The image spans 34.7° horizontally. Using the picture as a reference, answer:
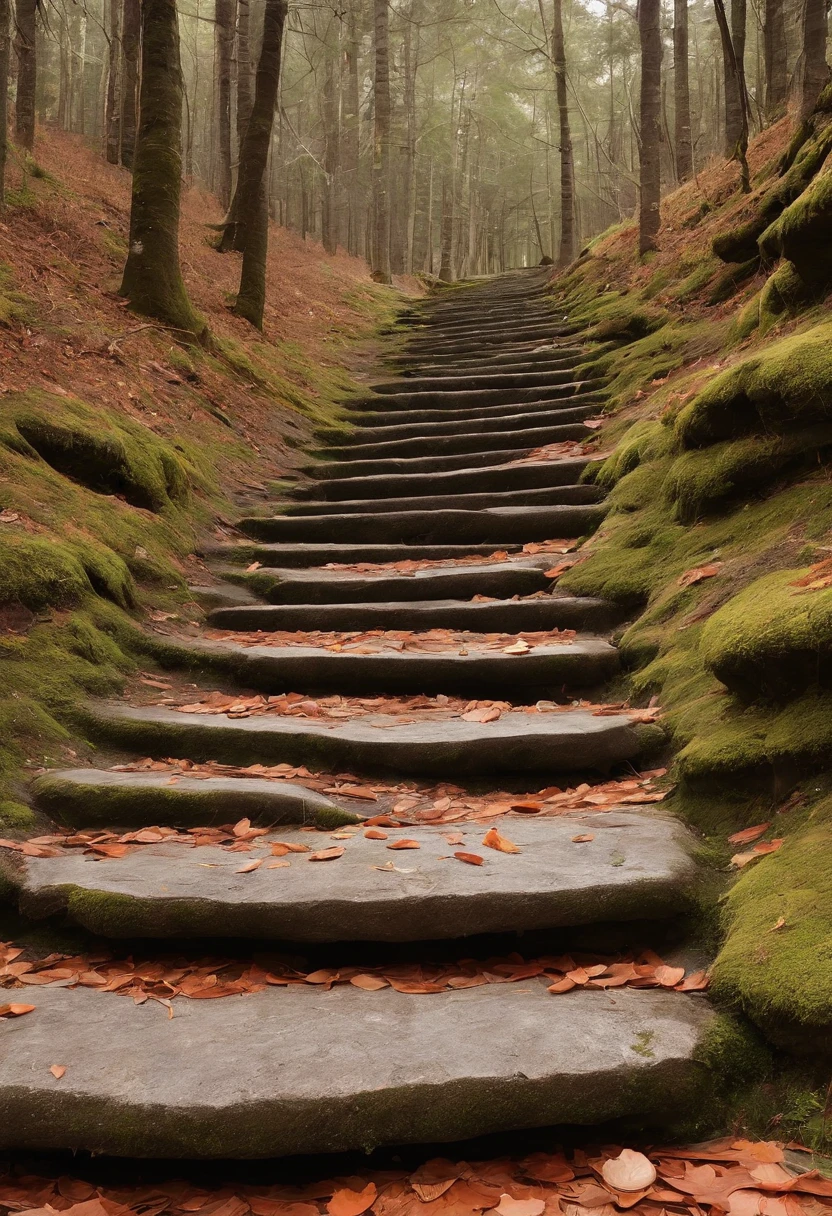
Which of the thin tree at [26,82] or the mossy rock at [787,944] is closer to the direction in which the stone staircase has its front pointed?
the mossy rock

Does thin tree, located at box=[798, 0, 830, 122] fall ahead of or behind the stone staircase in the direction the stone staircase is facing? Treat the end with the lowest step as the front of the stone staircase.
behind

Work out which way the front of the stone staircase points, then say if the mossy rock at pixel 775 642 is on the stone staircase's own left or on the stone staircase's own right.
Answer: on the stone staircase's own left

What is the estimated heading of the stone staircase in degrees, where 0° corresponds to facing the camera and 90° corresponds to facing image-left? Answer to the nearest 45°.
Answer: approximately 0°

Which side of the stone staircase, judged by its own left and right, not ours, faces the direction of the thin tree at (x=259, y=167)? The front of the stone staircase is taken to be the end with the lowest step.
back

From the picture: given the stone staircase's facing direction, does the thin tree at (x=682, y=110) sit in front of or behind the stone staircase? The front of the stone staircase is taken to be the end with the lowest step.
behind

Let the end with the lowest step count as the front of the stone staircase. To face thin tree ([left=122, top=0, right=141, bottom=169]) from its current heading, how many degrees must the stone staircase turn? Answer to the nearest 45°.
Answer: approximately 180°

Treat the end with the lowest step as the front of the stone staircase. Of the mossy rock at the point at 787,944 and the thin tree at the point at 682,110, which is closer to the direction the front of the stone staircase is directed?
the mossy rock

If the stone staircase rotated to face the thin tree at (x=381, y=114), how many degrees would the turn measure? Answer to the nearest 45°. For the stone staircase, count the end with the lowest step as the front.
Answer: approximately 180°
